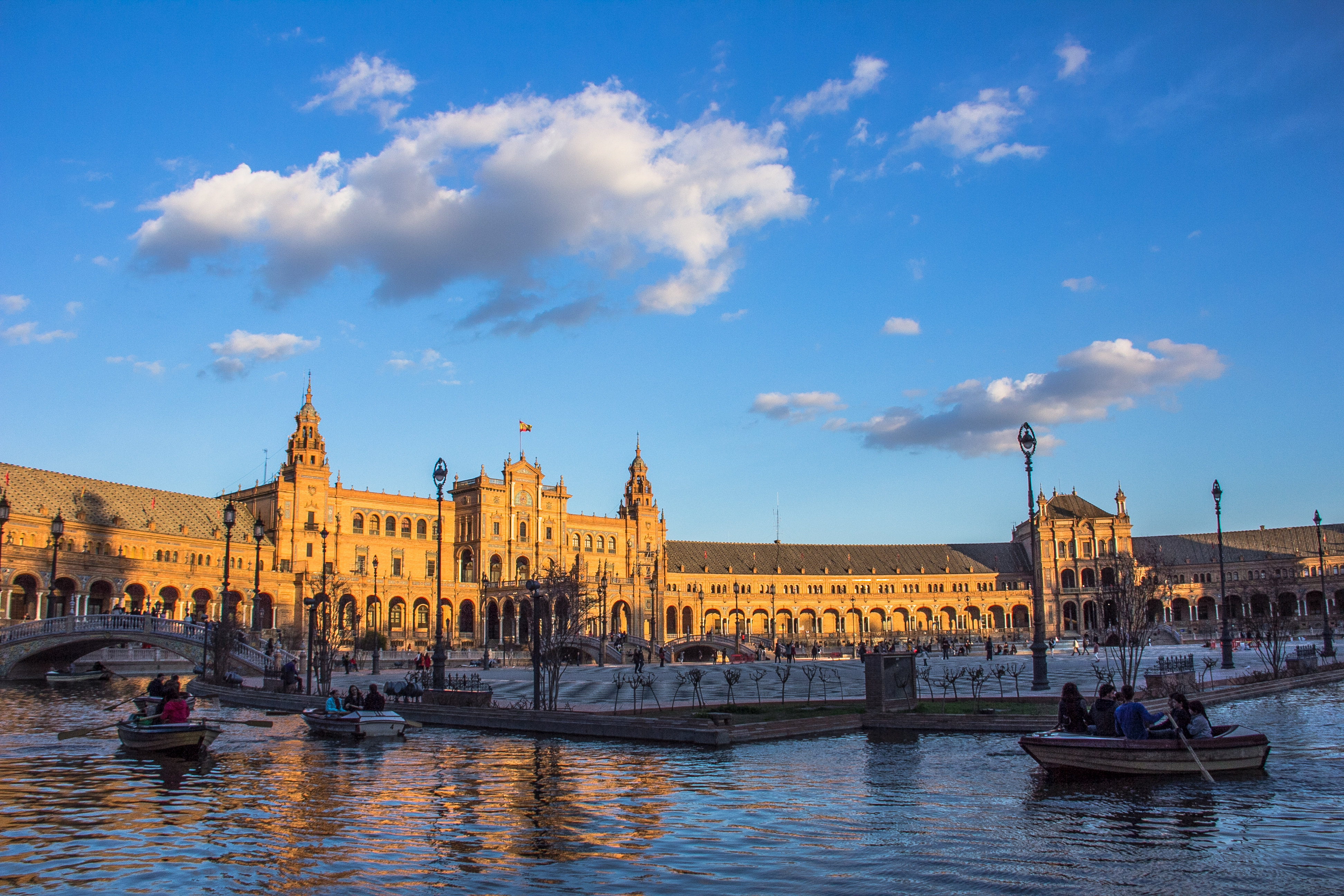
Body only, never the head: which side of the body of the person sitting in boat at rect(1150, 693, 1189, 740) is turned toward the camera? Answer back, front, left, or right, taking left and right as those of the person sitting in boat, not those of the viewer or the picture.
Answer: left

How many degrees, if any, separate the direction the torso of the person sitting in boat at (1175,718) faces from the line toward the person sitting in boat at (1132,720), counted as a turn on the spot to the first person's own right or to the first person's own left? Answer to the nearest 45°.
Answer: approximately 45° to the first person's own left

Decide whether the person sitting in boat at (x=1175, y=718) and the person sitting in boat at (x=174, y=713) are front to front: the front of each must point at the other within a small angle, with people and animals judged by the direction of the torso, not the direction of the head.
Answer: no

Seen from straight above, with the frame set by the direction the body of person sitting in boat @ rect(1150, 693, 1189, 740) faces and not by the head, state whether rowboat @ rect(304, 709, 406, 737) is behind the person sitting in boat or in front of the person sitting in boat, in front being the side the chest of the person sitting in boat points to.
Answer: in front

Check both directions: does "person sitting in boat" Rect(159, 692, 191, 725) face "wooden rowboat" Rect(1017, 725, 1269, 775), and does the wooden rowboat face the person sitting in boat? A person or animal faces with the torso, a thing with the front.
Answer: no
